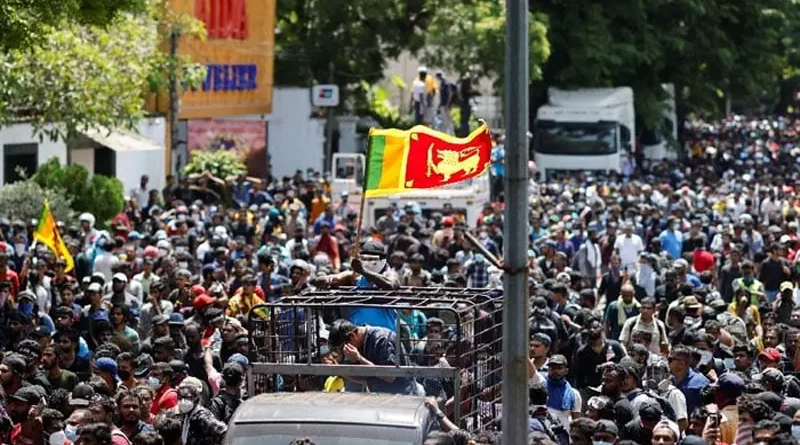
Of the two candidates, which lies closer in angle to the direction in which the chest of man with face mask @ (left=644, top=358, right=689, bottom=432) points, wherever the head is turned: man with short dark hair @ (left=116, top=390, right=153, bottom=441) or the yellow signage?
the man with short dark hair

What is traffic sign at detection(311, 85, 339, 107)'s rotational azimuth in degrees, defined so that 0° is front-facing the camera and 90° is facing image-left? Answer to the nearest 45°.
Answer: approximately 0°

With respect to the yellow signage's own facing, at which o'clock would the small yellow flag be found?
The small yellow flag is roughly at 12 o'clock from the yellow signage.

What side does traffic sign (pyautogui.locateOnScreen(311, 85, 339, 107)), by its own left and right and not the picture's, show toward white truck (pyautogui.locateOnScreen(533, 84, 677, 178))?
left

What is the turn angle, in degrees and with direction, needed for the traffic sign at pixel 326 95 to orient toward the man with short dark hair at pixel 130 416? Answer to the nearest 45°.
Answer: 0° — it already faces them

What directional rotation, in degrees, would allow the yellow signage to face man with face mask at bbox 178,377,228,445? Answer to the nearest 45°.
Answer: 0° — it already faces them

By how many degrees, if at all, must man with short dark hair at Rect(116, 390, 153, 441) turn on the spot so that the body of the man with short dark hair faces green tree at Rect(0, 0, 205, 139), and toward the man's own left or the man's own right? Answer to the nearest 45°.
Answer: approximately 135° to the man's own left

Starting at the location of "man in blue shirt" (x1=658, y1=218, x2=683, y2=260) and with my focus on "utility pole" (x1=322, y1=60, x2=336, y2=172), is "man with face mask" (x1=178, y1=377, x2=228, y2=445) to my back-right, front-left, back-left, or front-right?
back-left

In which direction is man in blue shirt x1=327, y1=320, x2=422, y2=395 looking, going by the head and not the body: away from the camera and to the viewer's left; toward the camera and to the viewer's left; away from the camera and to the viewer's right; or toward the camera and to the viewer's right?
toward the camera and to the viewer's left

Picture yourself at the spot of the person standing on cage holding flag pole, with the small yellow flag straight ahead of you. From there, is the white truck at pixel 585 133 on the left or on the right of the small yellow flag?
right
